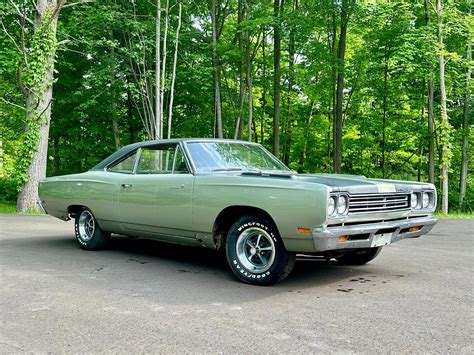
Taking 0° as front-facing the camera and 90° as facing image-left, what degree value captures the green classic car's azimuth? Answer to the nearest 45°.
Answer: approximately 315°
